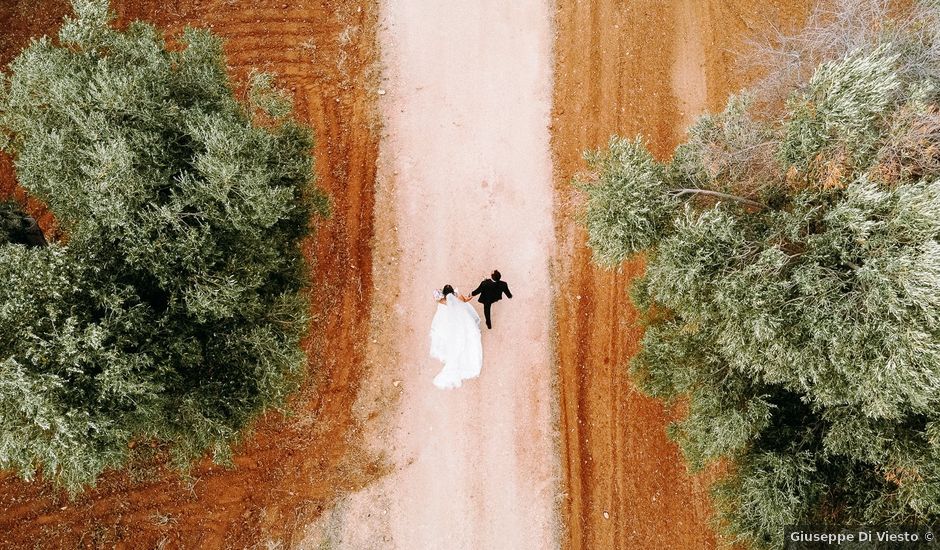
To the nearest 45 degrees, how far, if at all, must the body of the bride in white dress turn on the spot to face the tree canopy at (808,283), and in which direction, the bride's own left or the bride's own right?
approximately 135° to the bride's own right

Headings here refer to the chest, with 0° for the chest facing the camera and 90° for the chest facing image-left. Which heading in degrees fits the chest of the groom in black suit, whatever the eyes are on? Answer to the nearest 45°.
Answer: approximately 180°

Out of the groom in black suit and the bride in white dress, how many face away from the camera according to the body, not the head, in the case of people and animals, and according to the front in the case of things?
2

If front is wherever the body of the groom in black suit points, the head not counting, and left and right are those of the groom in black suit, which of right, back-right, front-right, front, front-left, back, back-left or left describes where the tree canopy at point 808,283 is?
back-right

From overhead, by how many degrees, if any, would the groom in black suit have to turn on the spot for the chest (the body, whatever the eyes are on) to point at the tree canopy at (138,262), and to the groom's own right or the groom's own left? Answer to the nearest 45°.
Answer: approximately 135° to the groom's own left

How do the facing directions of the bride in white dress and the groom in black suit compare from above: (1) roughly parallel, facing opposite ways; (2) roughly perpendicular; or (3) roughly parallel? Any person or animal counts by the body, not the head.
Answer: roughly parallel

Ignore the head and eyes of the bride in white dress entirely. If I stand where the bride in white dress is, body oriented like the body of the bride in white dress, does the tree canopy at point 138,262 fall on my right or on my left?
on my left

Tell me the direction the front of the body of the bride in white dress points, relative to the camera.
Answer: away from the camera
